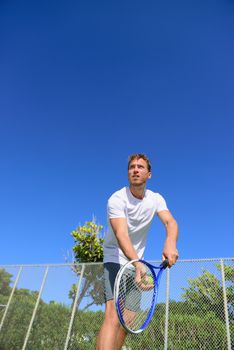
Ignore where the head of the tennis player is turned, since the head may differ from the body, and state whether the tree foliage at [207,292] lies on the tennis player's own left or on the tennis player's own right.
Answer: on the tennis player's own left

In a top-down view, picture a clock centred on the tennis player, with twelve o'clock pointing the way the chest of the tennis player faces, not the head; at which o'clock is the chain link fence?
The chain link fence is roughly at 7 o'clock from the tennis player.

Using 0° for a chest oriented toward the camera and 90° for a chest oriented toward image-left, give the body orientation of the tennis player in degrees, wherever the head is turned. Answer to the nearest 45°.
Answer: approximately 315°

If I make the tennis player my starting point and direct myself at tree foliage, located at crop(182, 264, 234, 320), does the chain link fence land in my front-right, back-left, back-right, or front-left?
front-left

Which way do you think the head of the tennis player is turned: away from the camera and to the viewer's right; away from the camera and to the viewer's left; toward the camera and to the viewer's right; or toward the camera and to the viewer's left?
toward the camera and to the viewer's left
